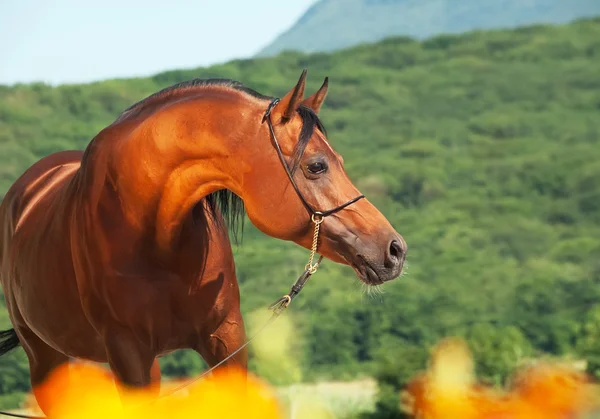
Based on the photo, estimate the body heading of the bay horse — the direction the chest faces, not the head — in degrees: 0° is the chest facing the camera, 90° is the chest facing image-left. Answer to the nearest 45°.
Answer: approximately 315°
